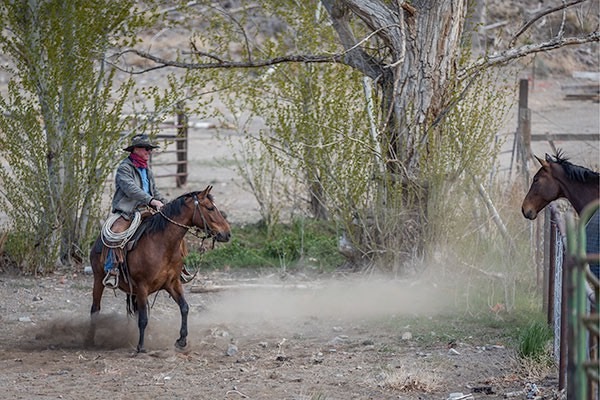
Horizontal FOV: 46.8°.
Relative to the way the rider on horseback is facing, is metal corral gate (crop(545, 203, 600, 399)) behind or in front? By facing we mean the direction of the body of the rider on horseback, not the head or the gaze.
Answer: in front

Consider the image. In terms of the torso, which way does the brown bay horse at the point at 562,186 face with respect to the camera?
to the viewer's left

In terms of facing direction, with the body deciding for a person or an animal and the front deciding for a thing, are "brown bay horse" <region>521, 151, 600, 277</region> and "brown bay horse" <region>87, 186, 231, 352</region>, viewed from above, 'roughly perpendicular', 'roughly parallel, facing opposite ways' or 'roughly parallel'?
roughly parallel, facing opposite ways

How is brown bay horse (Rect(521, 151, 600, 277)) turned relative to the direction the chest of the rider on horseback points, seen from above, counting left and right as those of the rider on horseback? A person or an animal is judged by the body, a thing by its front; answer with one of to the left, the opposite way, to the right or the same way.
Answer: the opposite way

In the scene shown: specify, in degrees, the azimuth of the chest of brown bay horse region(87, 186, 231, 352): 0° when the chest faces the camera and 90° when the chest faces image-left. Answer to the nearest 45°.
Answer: approximately 315°

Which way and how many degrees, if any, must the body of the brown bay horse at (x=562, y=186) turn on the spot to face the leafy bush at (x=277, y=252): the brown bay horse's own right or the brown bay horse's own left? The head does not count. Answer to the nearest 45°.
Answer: approximately 45° to the brown bay horse's own right

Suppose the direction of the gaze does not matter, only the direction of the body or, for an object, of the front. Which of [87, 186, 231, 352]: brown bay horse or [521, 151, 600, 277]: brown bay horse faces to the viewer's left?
[521, 151, 600, 277]: brown bay horse

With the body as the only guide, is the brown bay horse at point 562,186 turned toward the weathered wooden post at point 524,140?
no

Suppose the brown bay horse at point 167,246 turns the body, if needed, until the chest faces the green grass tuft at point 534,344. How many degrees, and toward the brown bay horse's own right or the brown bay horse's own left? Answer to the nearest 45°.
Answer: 0° — it already faces it

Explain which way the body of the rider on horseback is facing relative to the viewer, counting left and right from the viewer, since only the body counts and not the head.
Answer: facing the viewer and to the right of the viewer

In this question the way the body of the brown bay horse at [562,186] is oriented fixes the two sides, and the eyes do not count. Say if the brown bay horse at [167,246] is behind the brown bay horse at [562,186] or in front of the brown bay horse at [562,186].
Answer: in front

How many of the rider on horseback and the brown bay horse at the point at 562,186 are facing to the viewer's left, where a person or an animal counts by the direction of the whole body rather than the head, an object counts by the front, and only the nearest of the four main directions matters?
1

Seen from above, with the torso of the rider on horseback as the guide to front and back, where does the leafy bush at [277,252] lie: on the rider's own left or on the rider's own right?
on the rider's own left

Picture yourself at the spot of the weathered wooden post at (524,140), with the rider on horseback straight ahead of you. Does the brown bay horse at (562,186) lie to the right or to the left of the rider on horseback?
left
